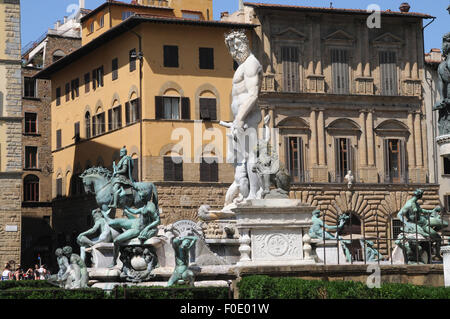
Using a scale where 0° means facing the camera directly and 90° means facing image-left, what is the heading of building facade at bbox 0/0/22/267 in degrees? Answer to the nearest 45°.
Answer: approximately 0°

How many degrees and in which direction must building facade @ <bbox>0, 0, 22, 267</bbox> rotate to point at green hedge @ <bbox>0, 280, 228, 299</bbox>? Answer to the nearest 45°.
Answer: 0° — it already faces it

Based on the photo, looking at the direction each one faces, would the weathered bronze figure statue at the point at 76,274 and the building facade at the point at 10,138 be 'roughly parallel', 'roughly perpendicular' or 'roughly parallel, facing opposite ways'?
roughly perpendicular

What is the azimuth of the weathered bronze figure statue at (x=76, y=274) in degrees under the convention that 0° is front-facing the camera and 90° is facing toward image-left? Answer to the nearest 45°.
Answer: approximately 90°

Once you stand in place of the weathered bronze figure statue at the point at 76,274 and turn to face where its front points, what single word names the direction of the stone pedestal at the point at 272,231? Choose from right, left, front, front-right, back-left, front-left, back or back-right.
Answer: back

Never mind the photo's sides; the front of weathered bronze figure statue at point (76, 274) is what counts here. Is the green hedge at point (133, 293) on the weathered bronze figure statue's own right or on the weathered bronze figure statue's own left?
on the weathered bronze figure statue's own left

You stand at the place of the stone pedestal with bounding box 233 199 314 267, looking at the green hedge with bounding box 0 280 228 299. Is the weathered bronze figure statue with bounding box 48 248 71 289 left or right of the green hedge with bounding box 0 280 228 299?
right

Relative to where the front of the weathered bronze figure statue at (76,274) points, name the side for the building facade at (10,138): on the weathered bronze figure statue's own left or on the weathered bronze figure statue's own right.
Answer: on the weathered bronze figure statue's own right
